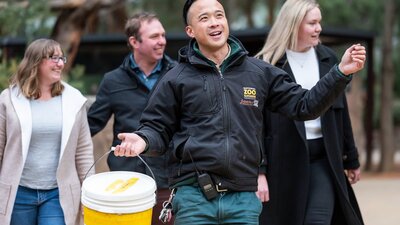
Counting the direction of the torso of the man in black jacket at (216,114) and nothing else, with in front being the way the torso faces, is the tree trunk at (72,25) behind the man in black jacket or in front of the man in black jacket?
behind

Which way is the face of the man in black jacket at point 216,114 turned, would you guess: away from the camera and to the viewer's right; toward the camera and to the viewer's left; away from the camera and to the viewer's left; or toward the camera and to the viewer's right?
toward the camera and to the viewer's right

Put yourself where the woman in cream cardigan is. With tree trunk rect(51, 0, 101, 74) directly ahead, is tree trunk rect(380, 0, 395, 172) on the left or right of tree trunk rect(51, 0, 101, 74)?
right

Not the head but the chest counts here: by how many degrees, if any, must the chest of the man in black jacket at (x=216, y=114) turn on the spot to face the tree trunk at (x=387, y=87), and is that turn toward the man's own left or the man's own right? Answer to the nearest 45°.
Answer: approximately 180°

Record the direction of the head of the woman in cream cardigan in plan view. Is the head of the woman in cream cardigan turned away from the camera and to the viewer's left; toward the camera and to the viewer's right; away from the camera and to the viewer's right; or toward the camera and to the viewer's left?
toward the camera and to the viewer's right

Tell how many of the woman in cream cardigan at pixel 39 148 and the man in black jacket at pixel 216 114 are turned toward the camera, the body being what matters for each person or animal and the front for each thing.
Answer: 2

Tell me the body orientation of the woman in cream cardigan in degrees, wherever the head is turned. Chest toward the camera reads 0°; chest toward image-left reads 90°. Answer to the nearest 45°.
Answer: approximately 0°

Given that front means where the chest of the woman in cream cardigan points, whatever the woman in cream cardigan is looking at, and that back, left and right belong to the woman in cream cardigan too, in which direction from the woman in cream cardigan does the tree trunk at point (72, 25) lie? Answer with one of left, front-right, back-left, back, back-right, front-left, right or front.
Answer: back
